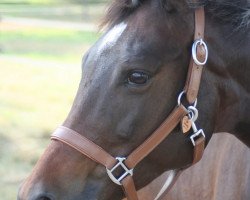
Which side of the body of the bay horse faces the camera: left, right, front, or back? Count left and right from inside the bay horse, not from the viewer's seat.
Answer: left
